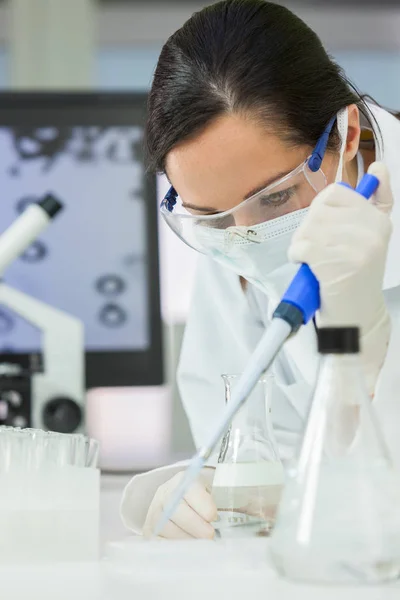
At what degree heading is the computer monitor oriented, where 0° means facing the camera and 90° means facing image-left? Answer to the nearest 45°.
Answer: approximately 0°

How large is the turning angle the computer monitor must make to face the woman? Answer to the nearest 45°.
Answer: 0° — it already faces them

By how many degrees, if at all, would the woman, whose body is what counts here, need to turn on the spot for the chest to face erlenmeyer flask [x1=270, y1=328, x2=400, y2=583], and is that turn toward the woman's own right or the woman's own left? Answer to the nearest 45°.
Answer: approximately 45° to the woman's own left

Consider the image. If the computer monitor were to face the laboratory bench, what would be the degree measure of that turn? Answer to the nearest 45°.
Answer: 0° — it already faces it
